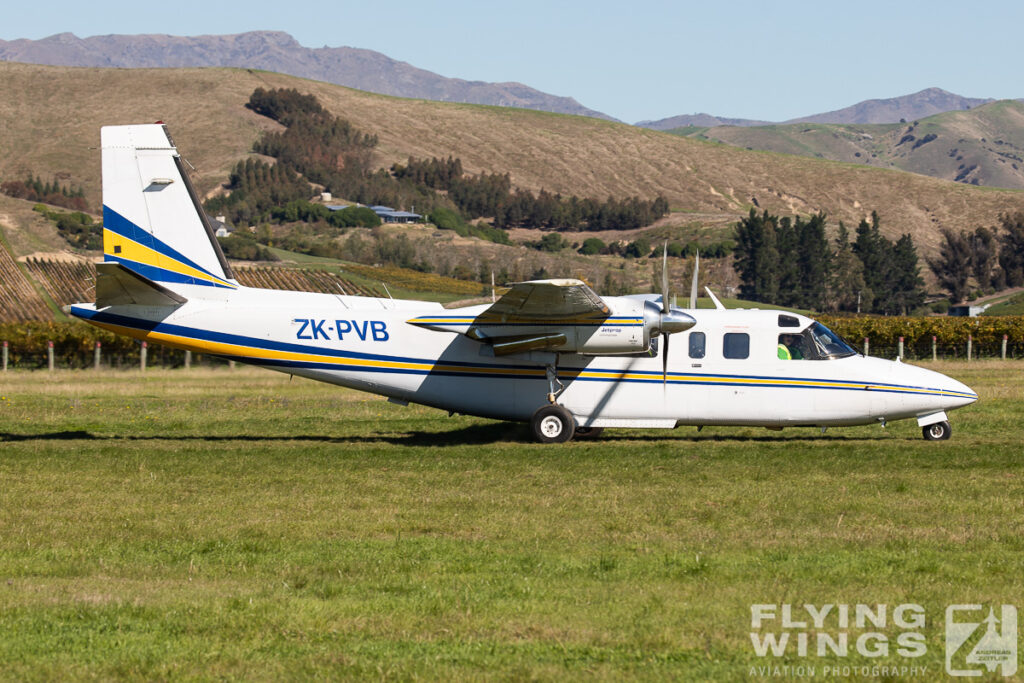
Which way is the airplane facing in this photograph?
to the viewer's right
